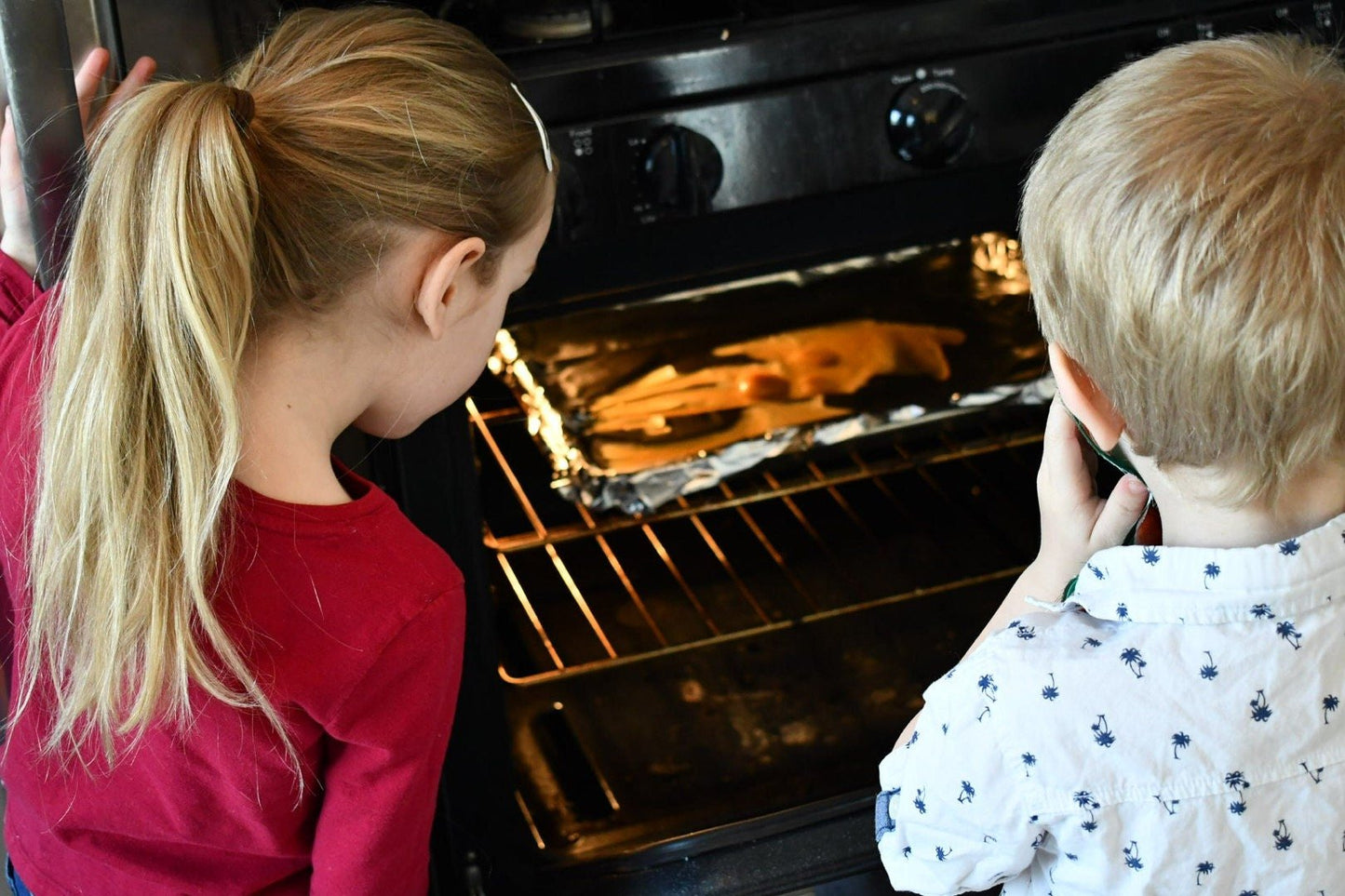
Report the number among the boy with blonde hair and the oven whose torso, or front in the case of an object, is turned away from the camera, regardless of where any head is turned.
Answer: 1

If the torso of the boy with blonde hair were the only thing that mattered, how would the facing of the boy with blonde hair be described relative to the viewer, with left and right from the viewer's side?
facing away from the viewer

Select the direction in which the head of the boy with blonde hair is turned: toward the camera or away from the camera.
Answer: away from the camera

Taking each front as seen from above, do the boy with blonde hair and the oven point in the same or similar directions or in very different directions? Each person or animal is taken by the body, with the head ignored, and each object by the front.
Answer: very different directions

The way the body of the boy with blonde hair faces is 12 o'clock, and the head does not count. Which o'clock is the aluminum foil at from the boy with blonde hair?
The aluminum foil is roughly at 11 o'clock from the boy with blonde hair.

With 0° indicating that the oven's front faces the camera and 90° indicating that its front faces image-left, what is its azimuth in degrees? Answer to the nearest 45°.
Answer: approximately 0°

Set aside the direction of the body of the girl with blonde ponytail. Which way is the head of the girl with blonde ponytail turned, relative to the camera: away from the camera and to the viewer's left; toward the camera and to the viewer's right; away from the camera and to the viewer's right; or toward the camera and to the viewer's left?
away from the camera and to the viewer's right

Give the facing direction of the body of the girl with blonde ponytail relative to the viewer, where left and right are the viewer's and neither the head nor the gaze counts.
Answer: facing away from the viewer and to the right of the viewer

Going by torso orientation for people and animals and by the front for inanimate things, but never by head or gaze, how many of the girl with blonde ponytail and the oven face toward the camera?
1
